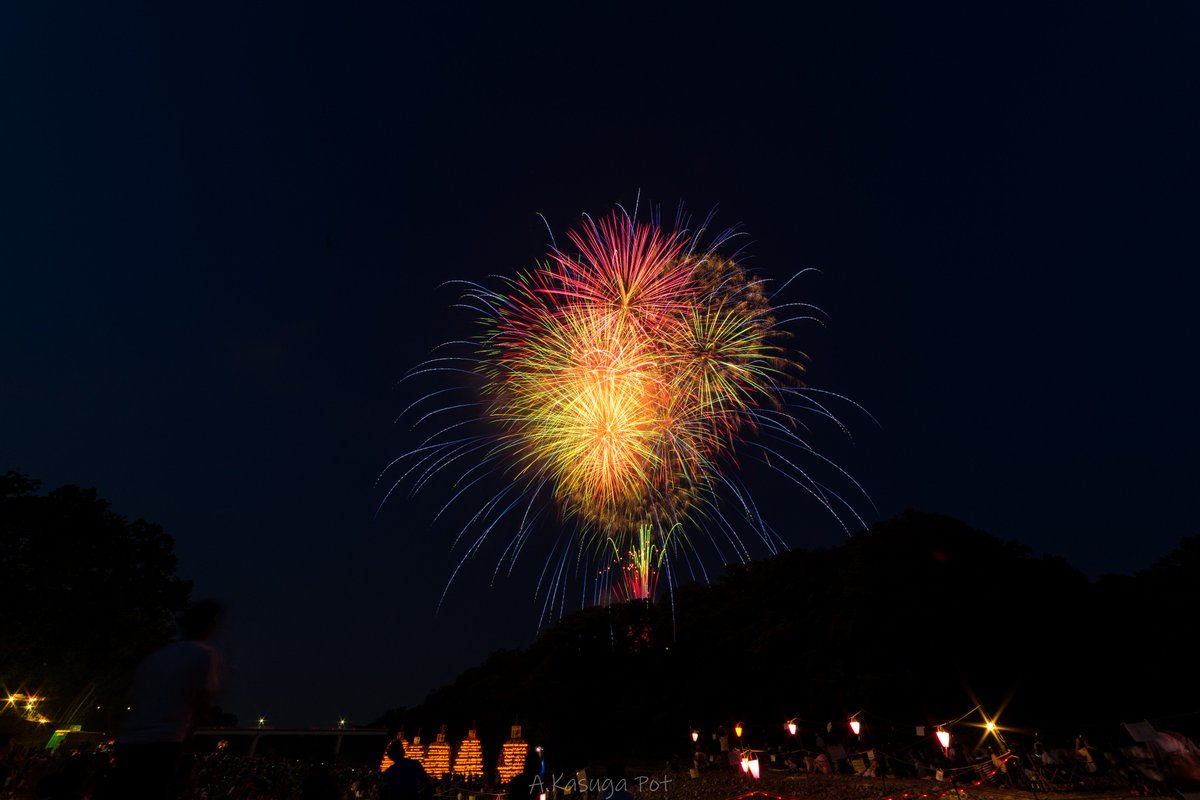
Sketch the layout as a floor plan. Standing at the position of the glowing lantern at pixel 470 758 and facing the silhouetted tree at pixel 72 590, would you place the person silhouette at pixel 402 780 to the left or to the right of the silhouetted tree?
left

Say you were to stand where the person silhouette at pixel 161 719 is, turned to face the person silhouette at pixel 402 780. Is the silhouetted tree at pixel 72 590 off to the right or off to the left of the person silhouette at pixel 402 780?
left

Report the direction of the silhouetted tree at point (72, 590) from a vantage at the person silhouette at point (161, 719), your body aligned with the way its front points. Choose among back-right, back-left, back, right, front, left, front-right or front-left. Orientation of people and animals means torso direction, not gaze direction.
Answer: front-left

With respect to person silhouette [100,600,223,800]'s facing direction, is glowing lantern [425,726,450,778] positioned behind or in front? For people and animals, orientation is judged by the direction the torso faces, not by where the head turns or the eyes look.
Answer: in front

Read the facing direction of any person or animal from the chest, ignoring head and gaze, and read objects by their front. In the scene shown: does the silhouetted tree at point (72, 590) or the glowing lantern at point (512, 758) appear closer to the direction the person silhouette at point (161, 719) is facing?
the glowing lantern

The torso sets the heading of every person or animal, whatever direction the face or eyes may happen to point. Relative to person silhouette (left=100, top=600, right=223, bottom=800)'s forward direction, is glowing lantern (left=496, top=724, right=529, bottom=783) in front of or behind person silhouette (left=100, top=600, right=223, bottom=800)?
in front

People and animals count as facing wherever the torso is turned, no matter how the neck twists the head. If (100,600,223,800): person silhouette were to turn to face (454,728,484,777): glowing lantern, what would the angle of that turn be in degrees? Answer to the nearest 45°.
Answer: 0° — it already faces it

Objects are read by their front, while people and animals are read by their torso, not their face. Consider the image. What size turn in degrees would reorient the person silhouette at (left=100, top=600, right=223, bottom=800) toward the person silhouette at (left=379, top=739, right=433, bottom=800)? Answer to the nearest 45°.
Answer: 0° — it already faces it

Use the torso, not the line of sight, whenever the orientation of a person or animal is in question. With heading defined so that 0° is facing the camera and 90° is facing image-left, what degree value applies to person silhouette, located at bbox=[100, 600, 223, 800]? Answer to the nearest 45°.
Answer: approximately 225°
